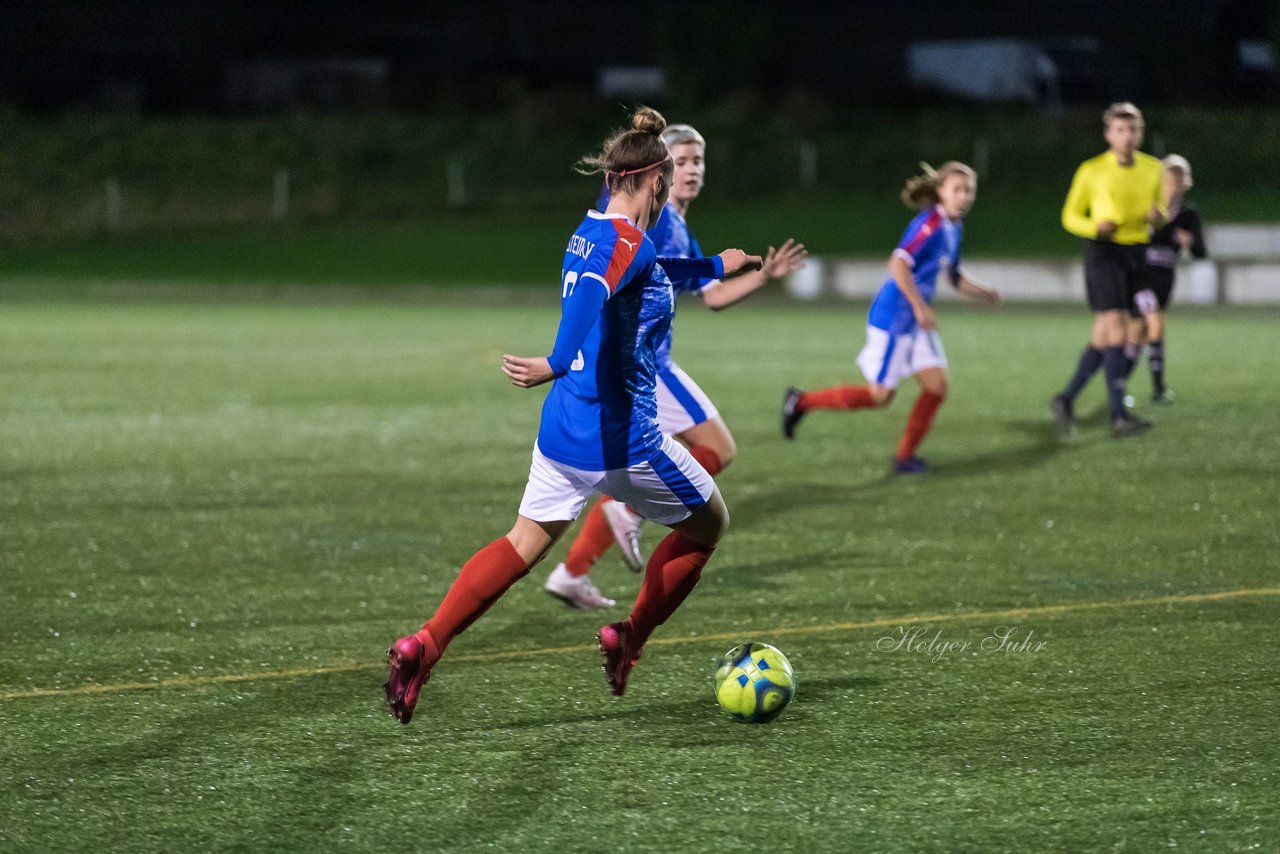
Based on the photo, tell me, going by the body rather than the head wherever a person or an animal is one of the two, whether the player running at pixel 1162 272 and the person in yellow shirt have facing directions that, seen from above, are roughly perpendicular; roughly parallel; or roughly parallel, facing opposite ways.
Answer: roughly parallel

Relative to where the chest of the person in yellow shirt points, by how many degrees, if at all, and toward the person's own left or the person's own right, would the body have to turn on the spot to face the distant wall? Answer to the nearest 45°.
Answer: approximately 135° to the person's own left

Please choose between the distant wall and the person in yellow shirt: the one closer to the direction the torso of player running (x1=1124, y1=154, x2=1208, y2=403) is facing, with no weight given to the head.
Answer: the person in yellow shirt

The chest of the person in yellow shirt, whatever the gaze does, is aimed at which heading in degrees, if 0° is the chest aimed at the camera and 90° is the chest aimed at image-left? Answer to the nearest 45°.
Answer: approximately 315°

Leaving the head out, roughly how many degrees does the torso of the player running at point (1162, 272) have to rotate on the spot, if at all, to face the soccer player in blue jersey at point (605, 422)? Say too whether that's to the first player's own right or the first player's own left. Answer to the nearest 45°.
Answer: approximately 45° to the first player's own right

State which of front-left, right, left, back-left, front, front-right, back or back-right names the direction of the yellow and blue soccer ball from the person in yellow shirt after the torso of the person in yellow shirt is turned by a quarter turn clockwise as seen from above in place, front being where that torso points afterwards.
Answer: front-left

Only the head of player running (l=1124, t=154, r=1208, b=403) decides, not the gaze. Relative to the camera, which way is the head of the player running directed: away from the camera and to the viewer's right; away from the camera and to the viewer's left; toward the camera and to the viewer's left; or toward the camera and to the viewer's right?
toward the camera and to the viewer's left

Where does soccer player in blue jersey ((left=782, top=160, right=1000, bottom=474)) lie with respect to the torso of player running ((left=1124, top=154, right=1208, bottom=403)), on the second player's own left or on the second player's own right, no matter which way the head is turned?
on the second player's own right

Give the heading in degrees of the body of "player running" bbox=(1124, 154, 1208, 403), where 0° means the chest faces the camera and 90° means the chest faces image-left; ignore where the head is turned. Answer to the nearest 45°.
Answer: approximately 315°

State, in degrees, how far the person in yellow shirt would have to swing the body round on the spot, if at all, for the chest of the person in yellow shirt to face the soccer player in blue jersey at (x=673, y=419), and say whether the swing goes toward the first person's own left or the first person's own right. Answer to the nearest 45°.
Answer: approximately 45° to the first person's own right

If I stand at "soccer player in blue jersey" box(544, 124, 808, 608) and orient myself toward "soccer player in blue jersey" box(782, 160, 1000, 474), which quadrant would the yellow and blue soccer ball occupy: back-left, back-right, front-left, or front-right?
back-right

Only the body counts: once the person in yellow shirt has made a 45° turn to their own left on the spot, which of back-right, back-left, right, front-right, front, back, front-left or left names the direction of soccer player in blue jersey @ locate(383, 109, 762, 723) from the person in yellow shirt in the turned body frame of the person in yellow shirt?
right

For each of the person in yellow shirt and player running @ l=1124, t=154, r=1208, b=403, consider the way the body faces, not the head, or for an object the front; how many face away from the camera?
0

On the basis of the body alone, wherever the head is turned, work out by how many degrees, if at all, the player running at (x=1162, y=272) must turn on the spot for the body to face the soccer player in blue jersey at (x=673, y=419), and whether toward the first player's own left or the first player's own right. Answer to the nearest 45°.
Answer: approximately 45° to the first player's own right

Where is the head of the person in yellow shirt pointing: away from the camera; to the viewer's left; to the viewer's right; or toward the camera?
toward the camera
